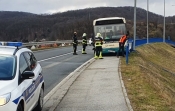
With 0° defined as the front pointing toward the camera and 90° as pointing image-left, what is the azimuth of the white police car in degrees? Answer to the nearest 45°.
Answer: approximately 45°

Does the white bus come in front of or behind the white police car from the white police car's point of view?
behind

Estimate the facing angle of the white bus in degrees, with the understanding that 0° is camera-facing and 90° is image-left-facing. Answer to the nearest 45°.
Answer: approximately 0°

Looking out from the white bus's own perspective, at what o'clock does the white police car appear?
The white police car is roughly at 12 o'clock from the white bus.
